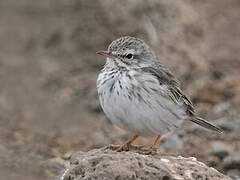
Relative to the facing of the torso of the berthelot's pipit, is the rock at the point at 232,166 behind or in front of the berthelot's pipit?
behind

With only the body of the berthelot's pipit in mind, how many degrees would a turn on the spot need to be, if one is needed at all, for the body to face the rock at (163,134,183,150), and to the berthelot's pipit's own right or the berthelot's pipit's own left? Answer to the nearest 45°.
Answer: approximately 135° to the berthelot's pipit's own right

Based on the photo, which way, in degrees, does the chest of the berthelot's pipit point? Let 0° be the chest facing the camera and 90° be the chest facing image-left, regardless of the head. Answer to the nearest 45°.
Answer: approximately 45°

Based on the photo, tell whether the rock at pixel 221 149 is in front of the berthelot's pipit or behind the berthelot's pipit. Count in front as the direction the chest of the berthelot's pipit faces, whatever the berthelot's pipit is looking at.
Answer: behind
